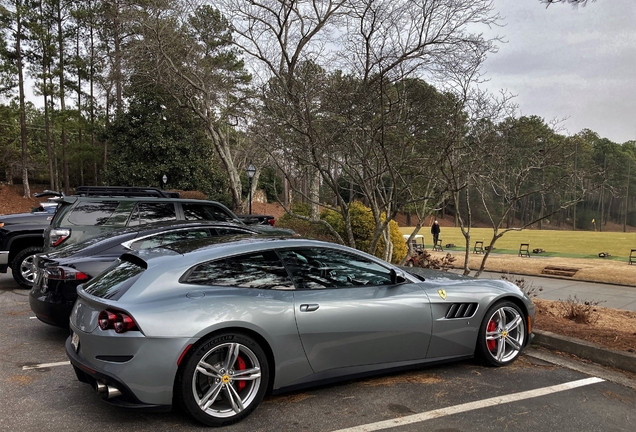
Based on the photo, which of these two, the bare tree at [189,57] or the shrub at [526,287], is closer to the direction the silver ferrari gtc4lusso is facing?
the shrub

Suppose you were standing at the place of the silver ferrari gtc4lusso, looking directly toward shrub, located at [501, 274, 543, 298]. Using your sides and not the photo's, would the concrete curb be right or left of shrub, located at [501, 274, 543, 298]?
right

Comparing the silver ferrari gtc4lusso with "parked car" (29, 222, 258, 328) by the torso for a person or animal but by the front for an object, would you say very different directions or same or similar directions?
same or similar directions

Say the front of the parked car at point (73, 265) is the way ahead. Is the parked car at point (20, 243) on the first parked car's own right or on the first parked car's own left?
on the first parked car's own left

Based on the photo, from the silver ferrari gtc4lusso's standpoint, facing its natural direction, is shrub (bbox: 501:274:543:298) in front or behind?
in front

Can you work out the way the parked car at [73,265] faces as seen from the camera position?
facing away from the viewer and to the right of the viewer

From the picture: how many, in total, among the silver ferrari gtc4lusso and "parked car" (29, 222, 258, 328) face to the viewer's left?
0

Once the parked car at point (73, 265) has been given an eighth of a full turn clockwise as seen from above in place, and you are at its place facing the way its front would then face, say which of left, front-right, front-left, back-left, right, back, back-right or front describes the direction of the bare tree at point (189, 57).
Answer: left

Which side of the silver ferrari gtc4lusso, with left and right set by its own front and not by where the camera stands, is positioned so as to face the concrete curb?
front

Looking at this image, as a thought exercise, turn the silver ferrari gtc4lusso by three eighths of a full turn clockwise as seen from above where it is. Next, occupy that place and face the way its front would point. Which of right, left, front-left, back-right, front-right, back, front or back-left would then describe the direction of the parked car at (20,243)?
back-right

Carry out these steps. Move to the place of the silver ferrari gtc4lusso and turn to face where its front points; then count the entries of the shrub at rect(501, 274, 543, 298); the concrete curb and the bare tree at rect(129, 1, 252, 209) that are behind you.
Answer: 0

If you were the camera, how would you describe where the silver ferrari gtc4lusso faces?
facing away from the viewer and to the right of the viewer
